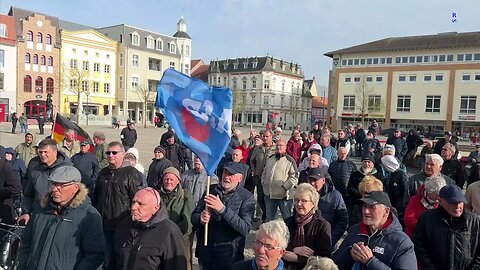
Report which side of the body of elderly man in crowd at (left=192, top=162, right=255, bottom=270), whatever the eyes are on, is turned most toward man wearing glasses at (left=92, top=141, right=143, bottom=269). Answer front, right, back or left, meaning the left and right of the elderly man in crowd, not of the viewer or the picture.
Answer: right

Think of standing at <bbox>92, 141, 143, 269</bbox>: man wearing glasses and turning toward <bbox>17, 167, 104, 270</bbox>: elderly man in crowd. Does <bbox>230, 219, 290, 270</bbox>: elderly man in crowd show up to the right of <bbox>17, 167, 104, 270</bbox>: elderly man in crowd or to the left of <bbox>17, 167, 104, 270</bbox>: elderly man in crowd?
left

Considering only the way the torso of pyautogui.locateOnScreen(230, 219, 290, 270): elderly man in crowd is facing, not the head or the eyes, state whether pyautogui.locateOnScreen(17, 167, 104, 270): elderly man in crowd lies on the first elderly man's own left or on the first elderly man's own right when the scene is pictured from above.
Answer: on the first elderly man's own right

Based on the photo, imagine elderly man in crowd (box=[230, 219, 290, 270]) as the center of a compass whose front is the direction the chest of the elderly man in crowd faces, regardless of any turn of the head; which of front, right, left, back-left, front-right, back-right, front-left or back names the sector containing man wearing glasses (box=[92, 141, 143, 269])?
right

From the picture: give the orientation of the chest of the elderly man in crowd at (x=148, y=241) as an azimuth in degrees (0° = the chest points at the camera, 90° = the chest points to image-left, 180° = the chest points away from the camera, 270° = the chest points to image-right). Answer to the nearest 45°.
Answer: approximately 45°

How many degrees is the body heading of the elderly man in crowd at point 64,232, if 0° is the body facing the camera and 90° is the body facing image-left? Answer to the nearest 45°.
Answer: approximately 45°

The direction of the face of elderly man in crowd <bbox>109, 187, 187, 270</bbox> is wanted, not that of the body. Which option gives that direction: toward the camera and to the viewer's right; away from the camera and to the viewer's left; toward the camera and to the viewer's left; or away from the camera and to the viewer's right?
toward the camera and to the viewer's left

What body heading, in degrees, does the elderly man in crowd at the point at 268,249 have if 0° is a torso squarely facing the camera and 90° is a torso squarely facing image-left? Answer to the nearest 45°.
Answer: approximately 45°

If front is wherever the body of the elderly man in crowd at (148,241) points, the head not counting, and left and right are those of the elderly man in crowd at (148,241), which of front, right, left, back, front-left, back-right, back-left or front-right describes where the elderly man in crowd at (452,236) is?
back-left
